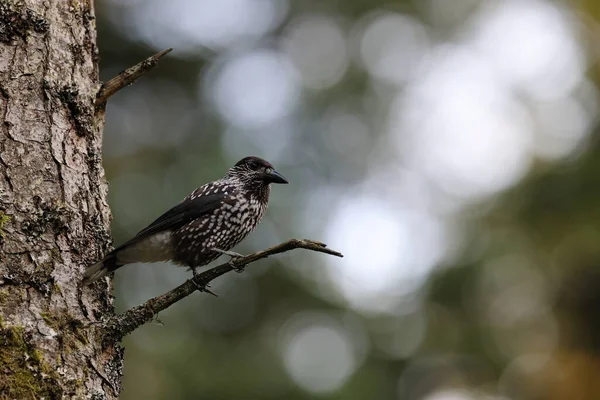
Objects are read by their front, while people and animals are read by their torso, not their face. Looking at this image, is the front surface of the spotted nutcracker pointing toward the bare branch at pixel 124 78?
no

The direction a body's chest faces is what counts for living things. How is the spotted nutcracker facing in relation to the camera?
to the viewer's right

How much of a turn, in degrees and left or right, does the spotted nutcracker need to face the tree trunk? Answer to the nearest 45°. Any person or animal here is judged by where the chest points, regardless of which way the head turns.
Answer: approximately 135° to its right
